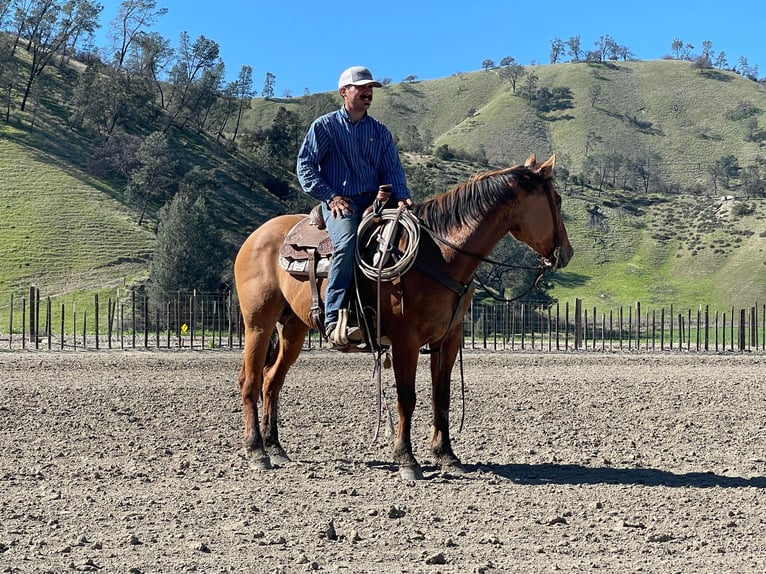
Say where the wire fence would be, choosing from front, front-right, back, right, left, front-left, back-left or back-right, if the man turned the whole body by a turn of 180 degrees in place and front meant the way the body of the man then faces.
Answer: front-right

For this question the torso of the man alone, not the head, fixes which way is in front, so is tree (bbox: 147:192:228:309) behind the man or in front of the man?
behind

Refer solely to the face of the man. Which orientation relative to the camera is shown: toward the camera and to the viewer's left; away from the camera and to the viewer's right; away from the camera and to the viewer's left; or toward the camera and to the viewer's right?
toward the camera and to the viewer's right

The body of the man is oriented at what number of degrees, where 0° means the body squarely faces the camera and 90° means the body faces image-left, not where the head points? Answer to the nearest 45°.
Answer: approximately 315°
